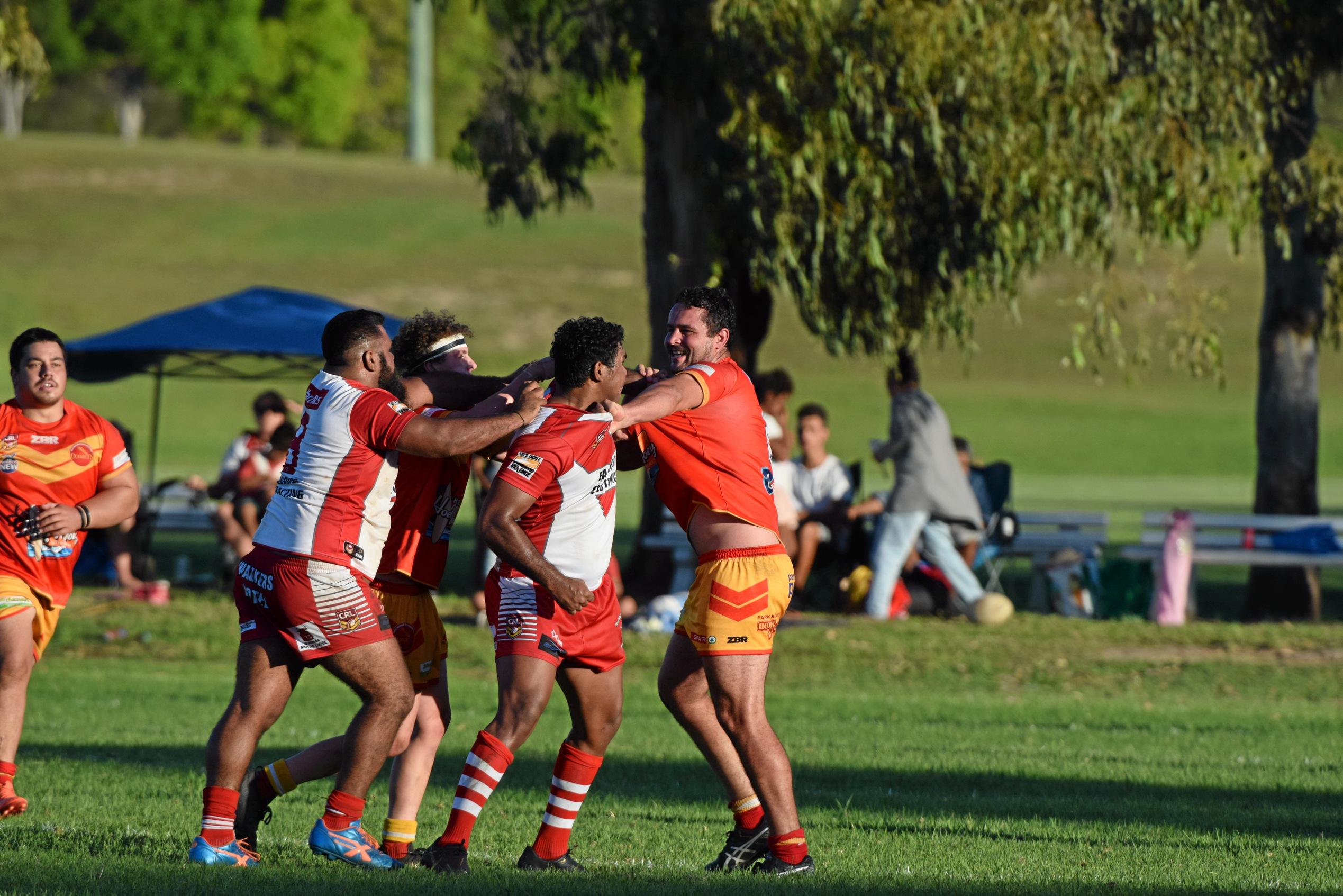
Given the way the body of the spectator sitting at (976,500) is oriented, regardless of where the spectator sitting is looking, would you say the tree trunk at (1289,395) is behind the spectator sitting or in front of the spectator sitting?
behind

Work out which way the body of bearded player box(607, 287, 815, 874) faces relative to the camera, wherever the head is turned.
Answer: to the viewer's left

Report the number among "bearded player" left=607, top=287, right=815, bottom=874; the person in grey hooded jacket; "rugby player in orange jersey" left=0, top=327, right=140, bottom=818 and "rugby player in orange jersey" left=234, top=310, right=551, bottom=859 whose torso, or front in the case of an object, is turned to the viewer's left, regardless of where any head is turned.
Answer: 2

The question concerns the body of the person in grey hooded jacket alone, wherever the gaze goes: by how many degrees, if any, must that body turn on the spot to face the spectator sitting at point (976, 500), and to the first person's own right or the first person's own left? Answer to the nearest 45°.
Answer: approximately 90° to the first person's own right

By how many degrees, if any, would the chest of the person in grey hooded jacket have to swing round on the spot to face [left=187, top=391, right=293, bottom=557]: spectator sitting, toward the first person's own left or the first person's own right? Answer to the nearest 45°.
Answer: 0° — they already face them

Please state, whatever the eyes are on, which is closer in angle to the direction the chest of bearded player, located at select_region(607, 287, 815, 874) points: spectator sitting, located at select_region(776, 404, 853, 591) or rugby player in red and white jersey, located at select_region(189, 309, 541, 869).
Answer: the rugby player in red and white jersey

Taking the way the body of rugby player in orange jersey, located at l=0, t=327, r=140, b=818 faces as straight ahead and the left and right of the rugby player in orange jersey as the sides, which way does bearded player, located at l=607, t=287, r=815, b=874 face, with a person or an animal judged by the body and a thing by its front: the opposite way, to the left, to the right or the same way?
to the right

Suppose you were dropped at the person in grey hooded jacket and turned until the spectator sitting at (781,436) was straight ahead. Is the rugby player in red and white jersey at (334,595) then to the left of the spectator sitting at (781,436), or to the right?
left

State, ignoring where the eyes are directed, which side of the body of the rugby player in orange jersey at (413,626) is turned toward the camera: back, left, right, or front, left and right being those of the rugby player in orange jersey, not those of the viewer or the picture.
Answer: right

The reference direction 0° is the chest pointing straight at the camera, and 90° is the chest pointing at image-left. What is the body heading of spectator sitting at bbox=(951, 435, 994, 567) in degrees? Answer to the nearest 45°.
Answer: approximately 45°

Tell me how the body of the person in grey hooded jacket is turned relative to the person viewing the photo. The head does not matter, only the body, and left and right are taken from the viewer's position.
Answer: facing to the left of the viewer

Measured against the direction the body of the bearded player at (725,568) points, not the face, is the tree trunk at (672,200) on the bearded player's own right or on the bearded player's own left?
on the bearded player's own right

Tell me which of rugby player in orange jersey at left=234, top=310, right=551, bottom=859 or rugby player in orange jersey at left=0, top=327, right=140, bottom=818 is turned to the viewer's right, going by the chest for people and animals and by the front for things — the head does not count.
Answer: rugby player in orange jersey at left=234, top=310, right=551, bottom=859
